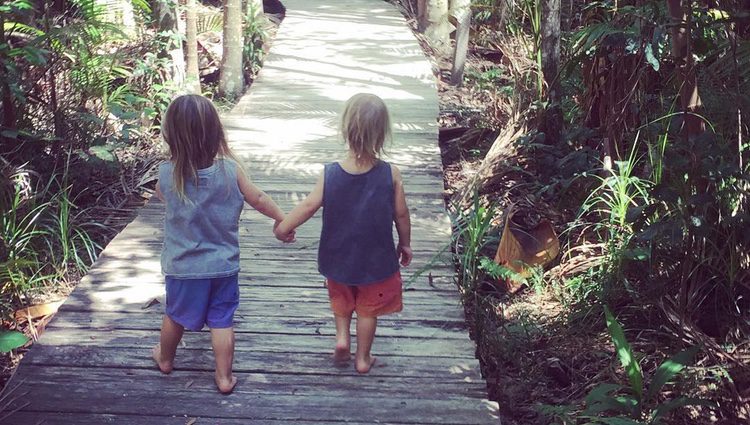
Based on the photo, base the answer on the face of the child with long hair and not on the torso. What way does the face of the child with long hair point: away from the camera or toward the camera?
away from the camera

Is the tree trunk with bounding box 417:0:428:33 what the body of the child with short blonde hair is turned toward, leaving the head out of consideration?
yes

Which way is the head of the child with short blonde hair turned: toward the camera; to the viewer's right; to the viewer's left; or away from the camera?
away from the camera

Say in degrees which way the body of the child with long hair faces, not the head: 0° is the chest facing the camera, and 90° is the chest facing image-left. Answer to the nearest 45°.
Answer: approximately 180°

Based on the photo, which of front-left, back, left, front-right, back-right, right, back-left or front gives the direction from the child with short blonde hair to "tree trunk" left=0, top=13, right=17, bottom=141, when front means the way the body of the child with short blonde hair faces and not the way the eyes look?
front-left

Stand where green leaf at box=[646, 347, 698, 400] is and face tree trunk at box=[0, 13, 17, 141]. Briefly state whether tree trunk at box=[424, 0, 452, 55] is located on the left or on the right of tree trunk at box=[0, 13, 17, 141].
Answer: right

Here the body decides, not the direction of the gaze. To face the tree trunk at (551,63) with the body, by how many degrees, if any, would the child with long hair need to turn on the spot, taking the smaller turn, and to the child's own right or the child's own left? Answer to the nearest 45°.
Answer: approximately 45° to the child's own right

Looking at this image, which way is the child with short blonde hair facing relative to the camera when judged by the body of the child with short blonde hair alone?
away from the camera

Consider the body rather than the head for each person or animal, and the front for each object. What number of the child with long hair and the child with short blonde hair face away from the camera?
2

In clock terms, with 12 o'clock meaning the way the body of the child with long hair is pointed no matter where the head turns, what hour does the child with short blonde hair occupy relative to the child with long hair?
The child with short blonde hair is roughly at 3 o'clock from the child with long hair.

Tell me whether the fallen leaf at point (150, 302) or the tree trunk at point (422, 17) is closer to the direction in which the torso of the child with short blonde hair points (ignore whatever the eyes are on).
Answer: the tree trunk

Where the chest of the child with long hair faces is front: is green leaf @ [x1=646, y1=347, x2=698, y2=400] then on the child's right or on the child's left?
on the child's right

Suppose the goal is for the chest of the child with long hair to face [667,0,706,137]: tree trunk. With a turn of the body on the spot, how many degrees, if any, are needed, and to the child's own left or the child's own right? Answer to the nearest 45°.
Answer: approximately 90° to the child's own right
